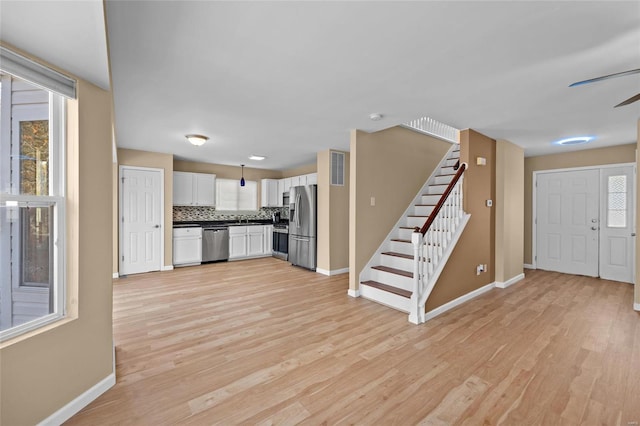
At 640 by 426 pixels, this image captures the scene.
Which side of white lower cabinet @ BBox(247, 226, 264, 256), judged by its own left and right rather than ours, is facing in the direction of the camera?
front

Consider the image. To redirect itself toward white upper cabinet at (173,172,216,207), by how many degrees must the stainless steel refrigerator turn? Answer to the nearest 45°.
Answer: approximately 45° to its right

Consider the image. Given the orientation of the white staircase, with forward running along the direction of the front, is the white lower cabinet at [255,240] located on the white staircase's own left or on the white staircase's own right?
on the white staircase's own right

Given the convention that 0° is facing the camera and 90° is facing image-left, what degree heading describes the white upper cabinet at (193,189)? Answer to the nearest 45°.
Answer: approximately 0°

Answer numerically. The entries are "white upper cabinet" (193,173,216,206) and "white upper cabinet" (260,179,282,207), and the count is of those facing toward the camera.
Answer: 2

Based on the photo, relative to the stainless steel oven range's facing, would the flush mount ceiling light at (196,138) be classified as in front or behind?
in front

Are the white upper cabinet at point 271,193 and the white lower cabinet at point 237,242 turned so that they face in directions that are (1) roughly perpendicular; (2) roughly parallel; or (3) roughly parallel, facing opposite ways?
roughly parallel

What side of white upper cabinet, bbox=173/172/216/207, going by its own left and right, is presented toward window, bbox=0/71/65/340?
front

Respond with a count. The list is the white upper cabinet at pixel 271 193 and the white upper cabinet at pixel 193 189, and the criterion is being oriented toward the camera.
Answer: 2

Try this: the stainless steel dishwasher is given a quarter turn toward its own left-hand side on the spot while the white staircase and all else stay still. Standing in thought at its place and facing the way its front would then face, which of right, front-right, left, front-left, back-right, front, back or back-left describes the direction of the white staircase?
front-right

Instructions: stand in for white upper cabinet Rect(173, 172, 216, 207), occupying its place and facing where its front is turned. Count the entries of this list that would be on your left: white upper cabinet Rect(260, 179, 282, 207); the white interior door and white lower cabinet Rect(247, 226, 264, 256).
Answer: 2

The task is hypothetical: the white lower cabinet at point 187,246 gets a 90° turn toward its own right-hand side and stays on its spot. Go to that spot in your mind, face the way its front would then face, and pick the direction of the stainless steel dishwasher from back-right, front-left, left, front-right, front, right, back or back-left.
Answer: back

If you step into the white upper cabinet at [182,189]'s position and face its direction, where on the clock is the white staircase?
The white staircase is roughly at 11 o'clock from the white upper cabinet.

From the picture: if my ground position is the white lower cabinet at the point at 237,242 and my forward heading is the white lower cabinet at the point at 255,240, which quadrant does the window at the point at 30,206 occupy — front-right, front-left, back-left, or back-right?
back-right

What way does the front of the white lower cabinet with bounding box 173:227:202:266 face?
toward the camera

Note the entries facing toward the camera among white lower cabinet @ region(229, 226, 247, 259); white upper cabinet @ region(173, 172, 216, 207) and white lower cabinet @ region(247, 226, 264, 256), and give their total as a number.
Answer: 3

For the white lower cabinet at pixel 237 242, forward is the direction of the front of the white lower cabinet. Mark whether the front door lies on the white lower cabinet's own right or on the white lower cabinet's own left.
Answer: on the white lower cabinet's own left

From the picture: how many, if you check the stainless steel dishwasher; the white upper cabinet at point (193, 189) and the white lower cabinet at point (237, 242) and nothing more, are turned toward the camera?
3

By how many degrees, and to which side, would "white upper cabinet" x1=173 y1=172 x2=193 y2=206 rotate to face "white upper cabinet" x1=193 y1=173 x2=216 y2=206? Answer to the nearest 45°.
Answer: approximately 90° to its left

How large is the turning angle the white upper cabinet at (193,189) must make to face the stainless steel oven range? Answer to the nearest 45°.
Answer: approximately 90° to its left
